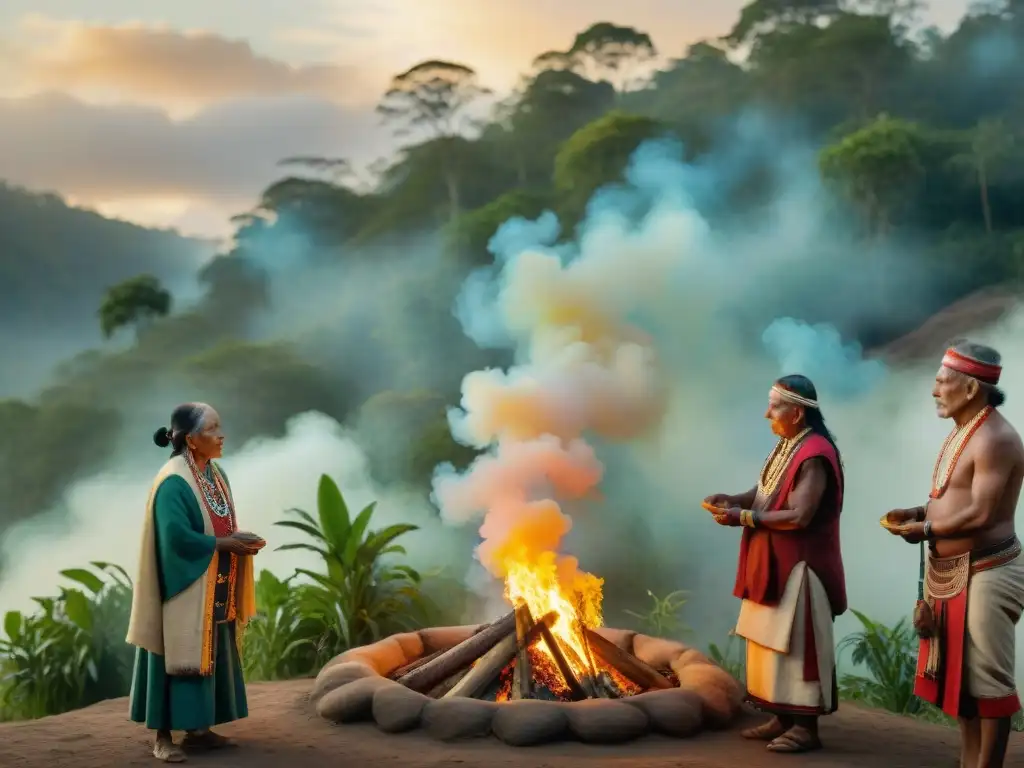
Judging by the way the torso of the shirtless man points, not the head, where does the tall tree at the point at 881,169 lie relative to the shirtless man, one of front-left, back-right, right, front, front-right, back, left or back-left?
right

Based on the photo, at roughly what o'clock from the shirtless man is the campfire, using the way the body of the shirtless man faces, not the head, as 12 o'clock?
The campfire is roughly at 1 o'clock from the shirtless man.

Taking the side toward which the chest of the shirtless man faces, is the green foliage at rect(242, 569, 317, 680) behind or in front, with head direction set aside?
in front

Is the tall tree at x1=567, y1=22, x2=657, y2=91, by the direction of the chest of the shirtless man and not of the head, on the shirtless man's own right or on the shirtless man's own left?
on the shirtless man's own right

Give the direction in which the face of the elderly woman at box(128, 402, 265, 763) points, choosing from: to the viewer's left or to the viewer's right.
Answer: to the viewer's right

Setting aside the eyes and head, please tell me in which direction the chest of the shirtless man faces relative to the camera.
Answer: to the viewer's left

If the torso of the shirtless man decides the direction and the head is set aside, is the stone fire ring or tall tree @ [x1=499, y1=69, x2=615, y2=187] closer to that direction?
the stone fire ring

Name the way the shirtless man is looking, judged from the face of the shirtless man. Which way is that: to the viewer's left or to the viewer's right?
to the viewer's left
